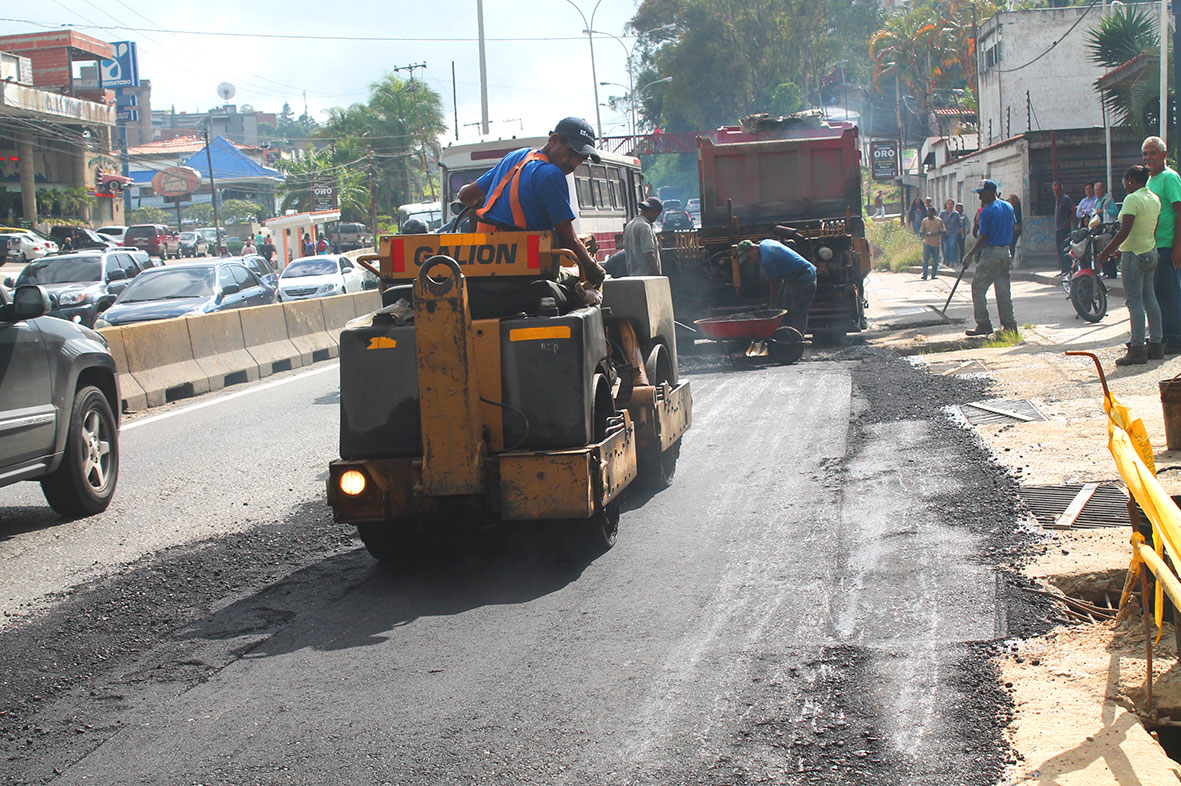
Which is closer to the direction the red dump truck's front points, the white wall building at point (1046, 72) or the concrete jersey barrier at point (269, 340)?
the white wall building

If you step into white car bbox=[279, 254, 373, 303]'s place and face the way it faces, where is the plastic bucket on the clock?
The plastic bucket is roughly at 10 o'clock from the white car.

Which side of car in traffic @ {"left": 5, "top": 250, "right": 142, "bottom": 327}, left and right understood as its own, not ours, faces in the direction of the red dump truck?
left

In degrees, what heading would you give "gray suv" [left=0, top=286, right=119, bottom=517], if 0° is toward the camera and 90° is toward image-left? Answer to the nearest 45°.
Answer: approximately 225°

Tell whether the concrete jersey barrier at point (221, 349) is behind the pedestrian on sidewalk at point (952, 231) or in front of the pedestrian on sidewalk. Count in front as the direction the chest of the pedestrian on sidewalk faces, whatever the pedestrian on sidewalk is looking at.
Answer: in front

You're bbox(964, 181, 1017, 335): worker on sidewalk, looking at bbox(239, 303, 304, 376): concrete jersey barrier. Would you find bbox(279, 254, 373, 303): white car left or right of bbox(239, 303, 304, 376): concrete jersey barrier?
right

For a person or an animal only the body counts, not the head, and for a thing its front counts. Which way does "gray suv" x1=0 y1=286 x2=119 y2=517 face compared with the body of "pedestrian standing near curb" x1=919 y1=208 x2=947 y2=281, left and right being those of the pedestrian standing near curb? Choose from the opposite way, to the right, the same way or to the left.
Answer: the opposite way

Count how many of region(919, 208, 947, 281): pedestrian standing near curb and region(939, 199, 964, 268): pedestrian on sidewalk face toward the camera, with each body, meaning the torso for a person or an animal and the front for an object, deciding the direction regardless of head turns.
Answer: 2

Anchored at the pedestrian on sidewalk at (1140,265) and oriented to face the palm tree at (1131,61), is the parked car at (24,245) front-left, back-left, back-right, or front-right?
front-left

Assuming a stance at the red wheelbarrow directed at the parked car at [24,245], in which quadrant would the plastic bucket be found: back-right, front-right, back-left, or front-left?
back-left

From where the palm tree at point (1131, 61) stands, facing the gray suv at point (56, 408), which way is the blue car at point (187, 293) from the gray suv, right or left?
right

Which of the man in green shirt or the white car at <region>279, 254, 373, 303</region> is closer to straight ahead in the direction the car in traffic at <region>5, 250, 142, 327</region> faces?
the man in green shirt

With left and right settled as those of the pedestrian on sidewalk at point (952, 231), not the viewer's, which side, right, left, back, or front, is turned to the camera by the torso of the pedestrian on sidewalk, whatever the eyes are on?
front

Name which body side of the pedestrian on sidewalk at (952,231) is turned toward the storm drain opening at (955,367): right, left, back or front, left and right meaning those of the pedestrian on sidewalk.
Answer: front

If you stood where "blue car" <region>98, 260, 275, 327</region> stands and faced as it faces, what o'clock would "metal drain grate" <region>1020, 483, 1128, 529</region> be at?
The metal drain grate is roughly at 10 o'clock from the blue car.

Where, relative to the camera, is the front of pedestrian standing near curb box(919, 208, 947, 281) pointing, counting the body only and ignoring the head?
toward the camera

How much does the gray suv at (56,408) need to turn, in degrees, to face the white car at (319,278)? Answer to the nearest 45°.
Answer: approximately 45° to its left
